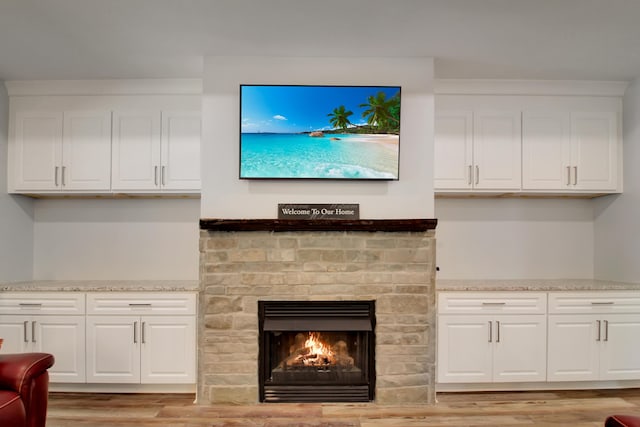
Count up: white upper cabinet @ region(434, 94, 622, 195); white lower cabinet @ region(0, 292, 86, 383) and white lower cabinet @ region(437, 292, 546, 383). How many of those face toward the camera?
3

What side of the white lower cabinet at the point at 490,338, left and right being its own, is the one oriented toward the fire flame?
right

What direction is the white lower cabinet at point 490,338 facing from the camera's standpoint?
toward the camera

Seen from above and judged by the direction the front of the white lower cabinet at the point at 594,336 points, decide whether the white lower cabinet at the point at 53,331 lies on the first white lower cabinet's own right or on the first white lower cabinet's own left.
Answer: on the first white lower cabinet's own right

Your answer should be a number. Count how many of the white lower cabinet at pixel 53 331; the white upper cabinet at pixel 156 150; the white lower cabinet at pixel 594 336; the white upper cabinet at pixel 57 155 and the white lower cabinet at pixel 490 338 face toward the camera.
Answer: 5

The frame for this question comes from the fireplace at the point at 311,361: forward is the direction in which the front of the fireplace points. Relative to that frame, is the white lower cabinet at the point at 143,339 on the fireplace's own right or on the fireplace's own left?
on the fireplace's own right

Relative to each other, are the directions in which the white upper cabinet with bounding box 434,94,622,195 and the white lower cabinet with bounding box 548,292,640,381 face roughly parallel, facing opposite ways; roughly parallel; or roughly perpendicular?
roughly parallel

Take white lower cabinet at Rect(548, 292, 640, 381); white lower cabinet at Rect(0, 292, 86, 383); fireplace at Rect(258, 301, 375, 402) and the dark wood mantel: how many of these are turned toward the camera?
4

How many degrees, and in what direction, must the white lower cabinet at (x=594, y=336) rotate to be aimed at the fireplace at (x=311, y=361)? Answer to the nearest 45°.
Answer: approximately 45° to its right

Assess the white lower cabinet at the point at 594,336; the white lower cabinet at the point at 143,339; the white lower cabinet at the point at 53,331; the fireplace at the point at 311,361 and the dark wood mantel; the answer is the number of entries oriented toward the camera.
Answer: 5

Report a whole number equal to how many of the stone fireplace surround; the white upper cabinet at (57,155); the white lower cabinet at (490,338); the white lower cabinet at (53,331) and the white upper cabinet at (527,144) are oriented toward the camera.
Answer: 5

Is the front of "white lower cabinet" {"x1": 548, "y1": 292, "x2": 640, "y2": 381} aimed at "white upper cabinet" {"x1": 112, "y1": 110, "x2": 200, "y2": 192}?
no

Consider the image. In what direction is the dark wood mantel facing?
toward the camera

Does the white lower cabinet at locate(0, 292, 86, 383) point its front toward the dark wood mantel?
no
